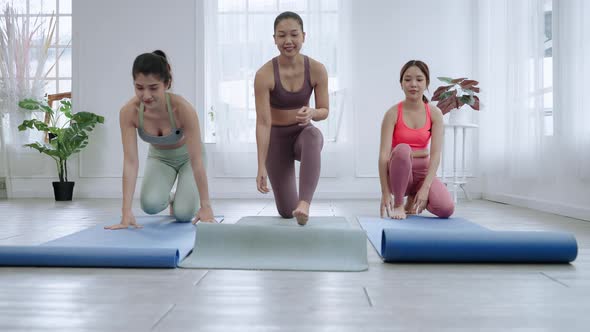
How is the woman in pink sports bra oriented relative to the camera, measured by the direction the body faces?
toward the camera

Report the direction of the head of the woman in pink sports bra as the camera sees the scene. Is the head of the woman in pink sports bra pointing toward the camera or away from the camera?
toward the camera

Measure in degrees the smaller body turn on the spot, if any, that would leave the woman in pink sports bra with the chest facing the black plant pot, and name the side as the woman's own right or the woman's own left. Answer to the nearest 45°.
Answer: approximately 90° to the woman's own right

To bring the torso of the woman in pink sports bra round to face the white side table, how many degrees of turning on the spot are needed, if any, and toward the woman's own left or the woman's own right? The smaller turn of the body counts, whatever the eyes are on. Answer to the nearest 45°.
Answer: approximately 180°

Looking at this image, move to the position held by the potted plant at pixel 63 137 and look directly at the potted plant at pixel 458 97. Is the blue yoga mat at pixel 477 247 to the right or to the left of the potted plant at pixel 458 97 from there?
right

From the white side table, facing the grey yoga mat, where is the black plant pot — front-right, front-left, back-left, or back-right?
front-right

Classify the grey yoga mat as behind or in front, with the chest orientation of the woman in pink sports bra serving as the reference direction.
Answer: in front

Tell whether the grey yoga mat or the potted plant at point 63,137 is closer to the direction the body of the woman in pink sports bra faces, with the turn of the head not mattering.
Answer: the grey yoga mat

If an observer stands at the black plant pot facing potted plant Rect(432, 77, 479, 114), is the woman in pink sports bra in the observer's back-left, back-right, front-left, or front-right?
front-right

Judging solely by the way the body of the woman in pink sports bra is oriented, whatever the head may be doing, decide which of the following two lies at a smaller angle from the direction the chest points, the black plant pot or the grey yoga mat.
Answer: the grey yoga mat

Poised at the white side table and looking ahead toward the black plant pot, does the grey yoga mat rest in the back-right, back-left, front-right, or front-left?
front-left

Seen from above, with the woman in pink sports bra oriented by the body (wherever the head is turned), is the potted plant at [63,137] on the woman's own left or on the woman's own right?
on the woman's own right

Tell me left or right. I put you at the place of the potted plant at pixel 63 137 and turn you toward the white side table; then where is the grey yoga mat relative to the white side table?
right
